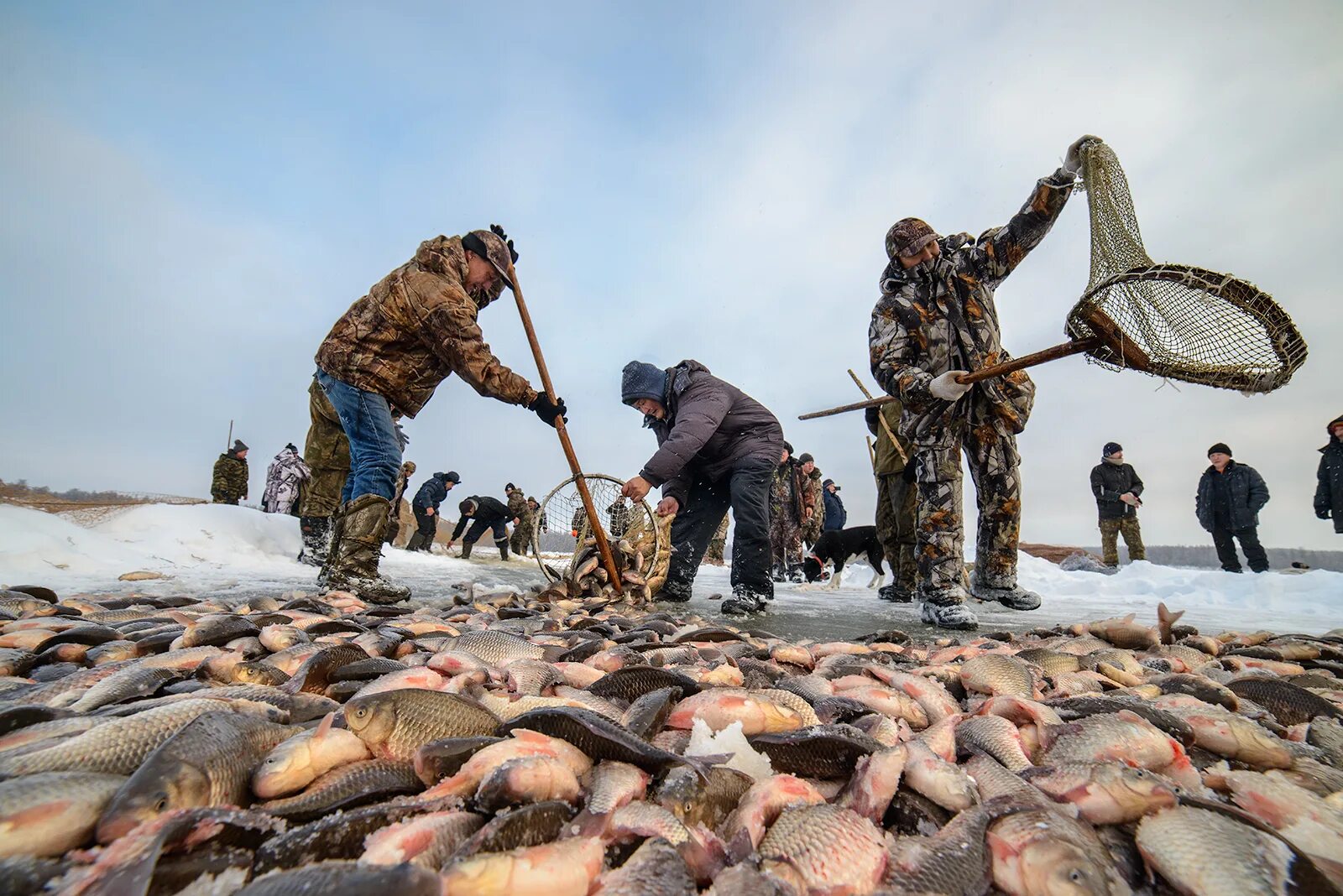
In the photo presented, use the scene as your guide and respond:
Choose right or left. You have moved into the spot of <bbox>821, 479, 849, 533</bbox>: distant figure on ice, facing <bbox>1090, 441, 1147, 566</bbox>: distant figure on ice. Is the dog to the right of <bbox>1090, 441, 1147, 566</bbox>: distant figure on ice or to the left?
right

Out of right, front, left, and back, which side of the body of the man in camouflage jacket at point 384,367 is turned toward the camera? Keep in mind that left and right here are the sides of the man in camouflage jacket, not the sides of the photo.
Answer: right

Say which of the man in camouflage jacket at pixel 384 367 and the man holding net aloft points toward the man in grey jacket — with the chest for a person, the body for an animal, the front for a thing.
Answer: the man in camouflage jacket

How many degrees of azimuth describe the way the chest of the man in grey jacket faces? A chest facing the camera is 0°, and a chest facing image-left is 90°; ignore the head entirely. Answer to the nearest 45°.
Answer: approximately 90°

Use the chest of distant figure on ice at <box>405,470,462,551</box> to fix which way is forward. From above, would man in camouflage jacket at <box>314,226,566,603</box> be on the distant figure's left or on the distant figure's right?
on the distant figure's right

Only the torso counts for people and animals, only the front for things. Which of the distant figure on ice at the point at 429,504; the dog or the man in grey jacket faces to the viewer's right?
the distant figure on ice

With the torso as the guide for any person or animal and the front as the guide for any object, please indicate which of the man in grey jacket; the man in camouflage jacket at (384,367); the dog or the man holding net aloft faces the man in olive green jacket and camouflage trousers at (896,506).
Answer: the man in camouflage jacket

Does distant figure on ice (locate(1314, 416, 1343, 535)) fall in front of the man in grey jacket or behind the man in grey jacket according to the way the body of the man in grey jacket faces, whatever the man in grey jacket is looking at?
behind

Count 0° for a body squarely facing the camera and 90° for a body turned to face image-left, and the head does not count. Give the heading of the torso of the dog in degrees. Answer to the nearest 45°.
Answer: approximately 90°

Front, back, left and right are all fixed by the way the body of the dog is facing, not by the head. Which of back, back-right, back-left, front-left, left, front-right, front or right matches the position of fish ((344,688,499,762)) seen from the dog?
left

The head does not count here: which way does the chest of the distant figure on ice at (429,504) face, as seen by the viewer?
to the viewer's right

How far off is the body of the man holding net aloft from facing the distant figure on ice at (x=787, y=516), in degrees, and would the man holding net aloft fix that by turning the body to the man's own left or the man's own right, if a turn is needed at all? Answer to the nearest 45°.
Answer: approximately 180°

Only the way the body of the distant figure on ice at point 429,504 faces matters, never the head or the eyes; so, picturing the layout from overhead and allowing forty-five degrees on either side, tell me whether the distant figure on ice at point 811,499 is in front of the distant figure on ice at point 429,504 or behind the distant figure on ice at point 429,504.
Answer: in front

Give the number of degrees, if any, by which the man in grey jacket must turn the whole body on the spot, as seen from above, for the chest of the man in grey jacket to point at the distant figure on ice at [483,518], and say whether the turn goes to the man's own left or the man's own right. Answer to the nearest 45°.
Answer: approximately 45° to the man's own right

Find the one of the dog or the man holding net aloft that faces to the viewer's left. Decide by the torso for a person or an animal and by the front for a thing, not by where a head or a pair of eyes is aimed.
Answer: the dog
